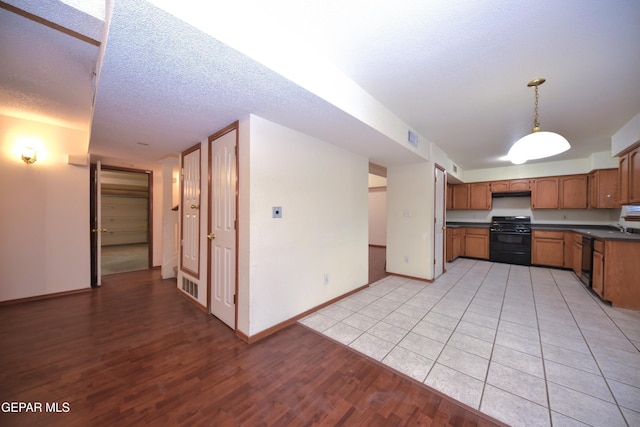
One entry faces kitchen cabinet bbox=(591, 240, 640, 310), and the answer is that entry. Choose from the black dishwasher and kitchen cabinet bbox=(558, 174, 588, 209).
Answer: kitchen cabinet bbox=(558, 174, 588, 209)

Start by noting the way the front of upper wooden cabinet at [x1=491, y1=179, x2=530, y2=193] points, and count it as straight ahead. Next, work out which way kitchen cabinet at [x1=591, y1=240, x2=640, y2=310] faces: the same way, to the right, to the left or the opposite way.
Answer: to the right

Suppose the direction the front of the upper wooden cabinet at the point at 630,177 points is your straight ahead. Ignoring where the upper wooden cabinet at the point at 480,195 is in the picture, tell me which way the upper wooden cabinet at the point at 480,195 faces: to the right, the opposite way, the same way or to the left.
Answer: to the left

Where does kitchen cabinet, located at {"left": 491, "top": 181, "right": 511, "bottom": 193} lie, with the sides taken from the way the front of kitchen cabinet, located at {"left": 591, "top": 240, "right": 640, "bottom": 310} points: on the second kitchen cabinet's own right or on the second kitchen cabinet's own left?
on the second kitchen cabinet's own right

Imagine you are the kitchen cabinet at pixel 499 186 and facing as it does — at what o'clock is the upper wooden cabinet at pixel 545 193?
The upper wooden cabinet is roughly at 9 o'clock from the kitchen cabinet.

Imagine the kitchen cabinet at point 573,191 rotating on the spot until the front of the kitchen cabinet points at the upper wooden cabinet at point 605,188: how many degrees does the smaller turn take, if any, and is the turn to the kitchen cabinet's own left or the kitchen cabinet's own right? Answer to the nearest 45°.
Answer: approximately 45° to the kitchen cabinet's own left

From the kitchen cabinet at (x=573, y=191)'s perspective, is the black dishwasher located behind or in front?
in front

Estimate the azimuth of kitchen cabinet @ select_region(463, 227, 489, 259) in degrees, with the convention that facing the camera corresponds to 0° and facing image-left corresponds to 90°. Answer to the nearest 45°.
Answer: approximately 0°

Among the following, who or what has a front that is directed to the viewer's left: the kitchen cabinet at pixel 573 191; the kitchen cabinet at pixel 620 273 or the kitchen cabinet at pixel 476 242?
the kitchen cabinet at pixel 620 273

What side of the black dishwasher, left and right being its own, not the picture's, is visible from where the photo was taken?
left

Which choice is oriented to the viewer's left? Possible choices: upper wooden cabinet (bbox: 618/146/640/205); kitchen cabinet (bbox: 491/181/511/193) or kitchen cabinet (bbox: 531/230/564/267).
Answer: the upper wooden cabinet

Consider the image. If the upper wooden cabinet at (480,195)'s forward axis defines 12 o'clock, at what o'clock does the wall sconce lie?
The wall sconce is roughly at 1 o'clock from the upper wooden cabinet.

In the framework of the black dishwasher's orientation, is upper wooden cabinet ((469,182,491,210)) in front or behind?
in front

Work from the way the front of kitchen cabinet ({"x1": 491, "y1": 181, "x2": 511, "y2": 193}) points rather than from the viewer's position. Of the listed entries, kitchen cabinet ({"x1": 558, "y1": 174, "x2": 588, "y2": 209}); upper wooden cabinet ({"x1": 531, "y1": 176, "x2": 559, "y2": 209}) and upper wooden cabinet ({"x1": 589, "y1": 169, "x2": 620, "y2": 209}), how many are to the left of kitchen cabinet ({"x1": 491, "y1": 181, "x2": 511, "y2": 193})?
3
